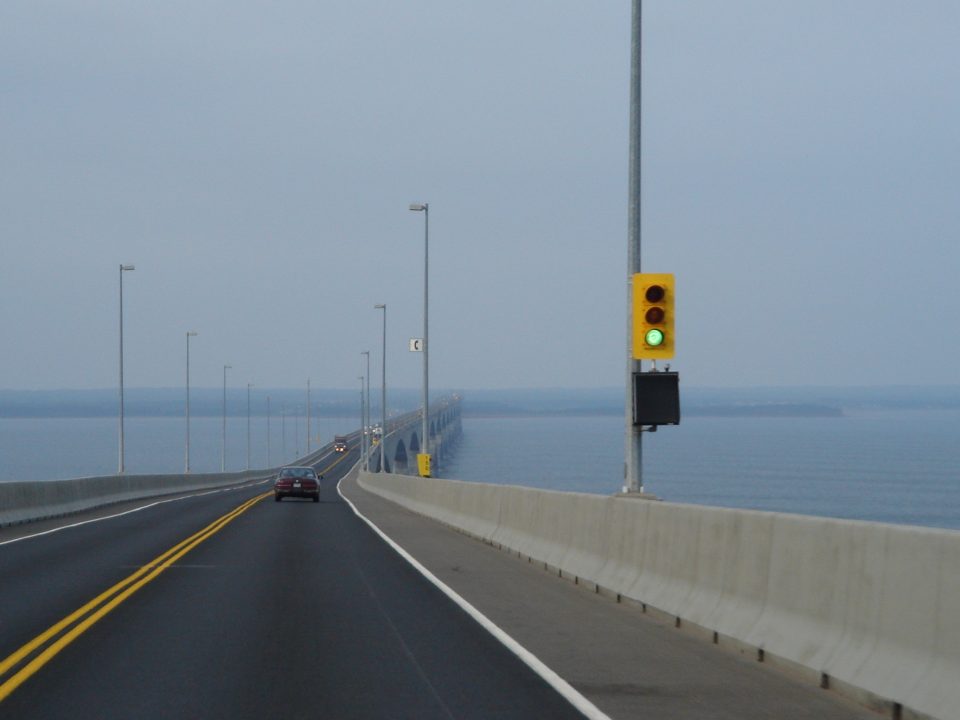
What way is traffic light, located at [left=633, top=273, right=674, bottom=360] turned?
toward the camera
